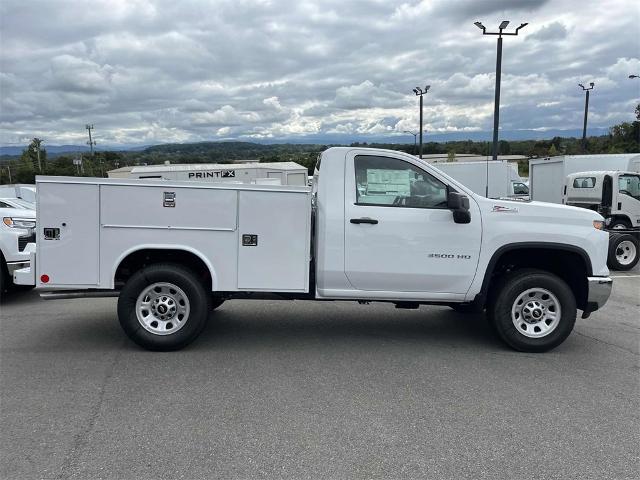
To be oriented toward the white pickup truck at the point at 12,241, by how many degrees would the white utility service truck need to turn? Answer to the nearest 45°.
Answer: approximately 135° to its left

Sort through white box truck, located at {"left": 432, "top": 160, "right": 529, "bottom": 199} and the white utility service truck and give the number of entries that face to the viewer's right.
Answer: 2

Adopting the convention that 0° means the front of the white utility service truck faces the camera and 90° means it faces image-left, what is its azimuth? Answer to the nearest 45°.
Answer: approximately 270°

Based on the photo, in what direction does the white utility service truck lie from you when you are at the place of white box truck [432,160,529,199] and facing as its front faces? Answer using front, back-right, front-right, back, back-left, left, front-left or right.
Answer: right

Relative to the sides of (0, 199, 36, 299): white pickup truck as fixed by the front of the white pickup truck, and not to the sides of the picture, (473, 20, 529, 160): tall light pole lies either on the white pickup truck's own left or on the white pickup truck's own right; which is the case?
on the white pickup truck's own left

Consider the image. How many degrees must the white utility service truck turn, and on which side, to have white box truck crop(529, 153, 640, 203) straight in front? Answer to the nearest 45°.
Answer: approximately 45° to its left

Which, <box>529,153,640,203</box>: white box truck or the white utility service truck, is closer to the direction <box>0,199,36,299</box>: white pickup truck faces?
the white utility service truck

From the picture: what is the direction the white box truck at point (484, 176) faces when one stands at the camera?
facing to the right of the viewer

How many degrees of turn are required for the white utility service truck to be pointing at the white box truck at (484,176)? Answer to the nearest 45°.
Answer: approximately 90° to its left

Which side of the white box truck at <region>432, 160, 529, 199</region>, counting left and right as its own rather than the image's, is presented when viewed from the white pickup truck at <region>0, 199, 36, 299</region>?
right
